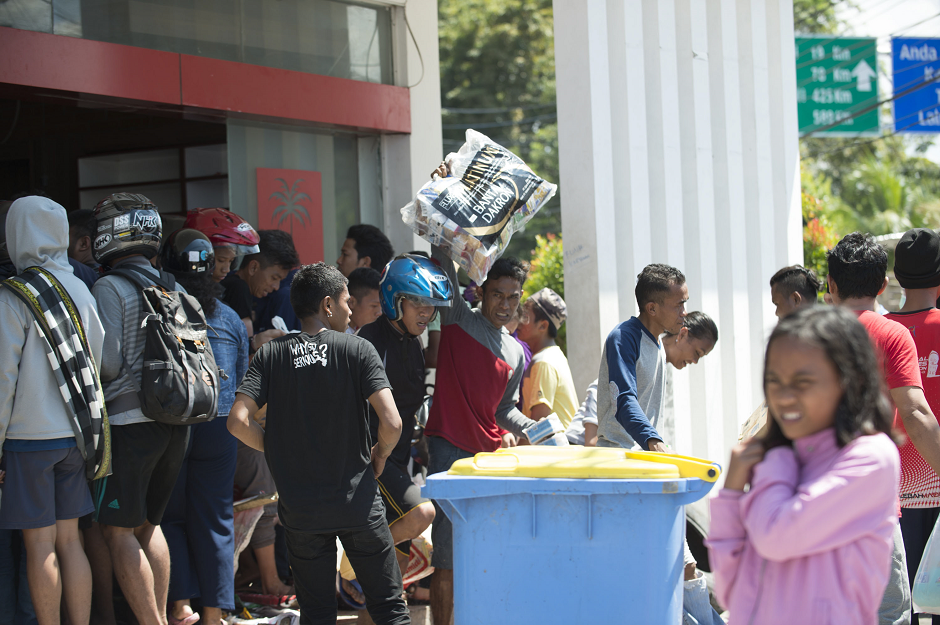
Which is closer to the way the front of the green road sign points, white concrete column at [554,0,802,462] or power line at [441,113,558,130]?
the white concrete column

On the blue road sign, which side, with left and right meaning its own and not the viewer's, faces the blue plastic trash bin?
front

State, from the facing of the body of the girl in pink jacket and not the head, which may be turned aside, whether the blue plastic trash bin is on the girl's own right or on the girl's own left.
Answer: on the girl's own right

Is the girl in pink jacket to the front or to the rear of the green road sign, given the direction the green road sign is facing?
to the front

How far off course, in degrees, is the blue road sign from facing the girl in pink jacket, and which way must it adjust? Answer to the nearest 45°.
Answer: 0° — it already faces them

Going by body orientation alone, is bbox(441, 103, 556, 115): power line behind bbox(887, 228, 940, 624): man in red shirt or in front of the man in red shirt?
in front

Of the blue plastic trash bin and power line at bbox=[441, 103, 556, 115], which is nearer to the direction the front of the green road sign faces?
the blue plastic trash bin

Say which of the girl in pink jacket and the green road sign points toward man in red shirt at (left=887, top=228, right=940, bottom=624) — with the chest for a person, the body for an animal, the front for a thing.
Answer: the green road sign

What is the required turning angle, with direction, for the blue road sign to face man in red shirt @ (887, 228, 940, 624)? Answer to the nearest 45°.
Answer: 0° — it already faces them

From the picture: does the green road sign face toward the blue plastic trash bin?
yes
